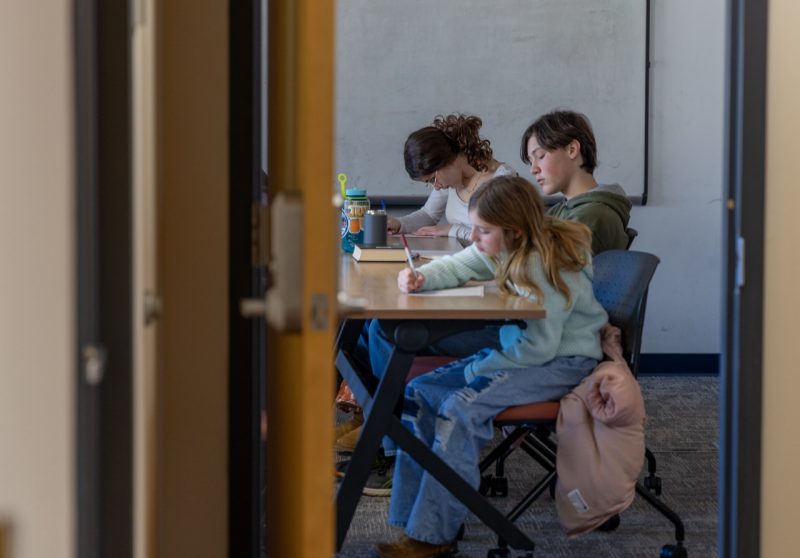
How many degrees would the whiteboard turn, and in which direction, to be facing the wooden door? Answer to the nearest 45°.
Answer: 0° — it already faces it

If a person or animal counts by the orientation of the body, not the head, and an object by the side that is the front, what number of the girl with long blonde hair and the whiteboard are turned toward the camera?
1

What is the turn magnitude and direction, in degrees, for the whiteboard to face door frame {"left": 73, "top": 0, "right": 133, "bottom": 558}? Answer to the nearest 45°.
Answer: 0° — it already faces it

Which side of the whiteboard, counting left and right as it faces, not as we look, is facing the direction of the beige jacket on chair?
front

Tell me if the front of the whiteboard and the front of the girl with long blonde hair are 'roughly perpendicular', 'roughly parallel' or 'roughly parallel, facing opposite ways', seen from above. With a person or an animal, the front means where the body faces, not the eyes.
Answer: roughly perpendicular

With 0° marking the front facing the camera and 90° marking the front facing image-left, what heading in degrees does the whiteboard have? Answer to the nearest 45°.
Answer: approximately 0°

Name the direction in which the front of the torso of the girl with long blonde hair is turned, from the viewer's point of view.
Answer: to the viewer's left

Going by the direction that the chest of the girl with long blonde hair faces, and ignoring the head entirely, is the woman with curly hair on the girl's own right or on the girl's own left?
on the girl's own right

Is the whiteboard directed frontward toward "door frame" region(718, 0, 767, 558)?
yes

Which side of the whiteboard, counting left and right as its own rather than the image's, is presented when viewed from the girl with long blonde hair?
front
